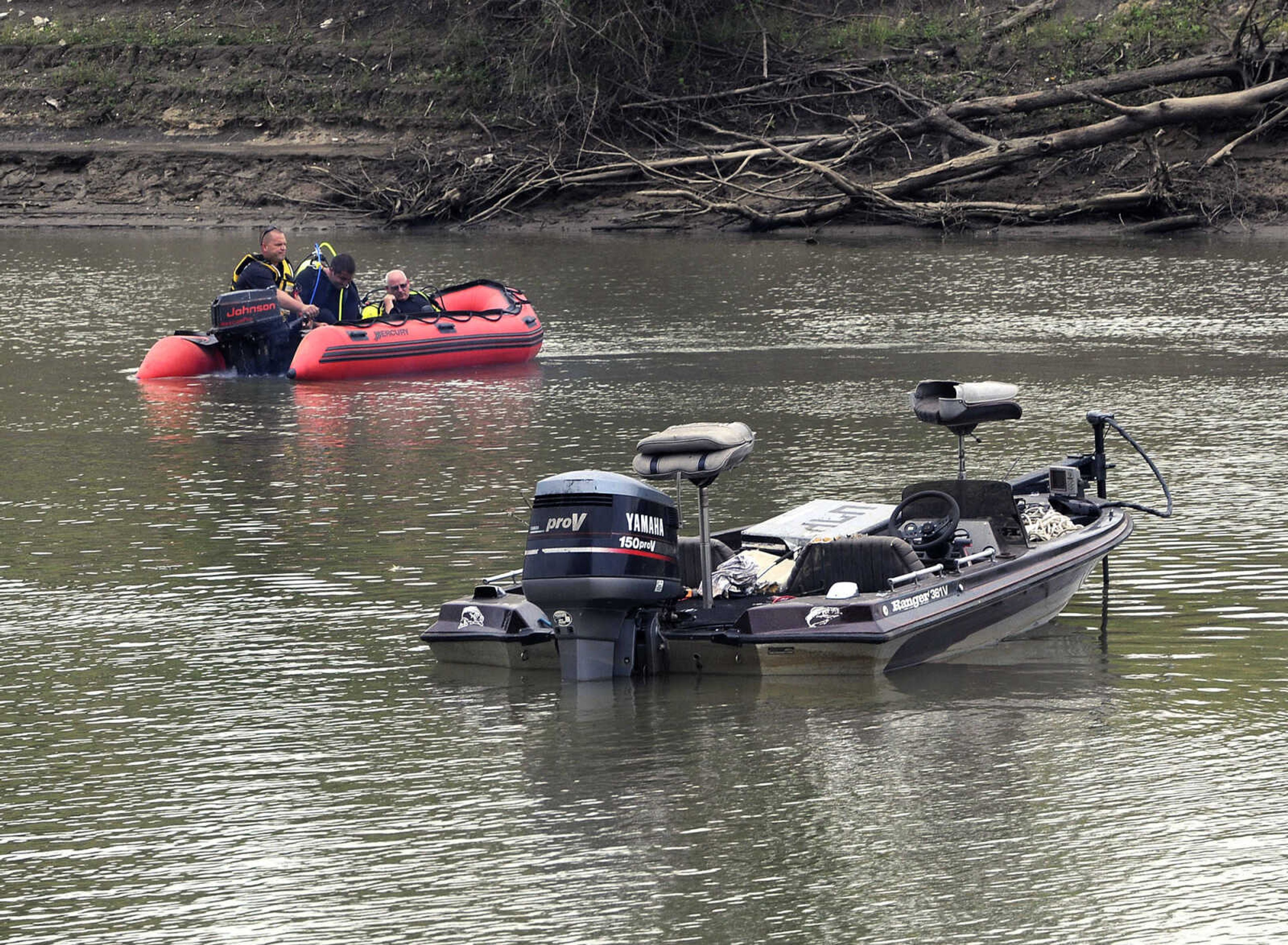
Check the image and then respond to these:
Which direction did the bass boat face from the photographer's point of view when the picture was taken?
facing away from the viewer and to the right of the viewer

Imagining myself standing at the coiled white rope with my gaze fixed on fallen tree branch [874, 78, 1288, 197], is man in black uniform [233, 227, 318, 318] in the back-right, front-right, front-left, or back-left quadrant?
front-left

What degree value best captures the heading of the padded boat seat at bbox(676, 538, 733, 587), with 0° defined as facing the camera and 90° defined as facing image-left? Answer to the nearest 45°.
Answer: approximately 225°

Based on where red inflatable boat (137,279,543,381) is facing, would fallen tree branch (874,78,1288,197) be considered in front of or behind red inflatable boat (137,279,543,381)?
in front

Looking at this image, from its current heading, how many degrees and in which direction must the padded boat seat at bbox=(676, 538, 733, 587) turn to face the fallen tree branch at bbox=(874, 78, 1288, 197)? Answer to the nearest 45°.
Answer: approximately 45° to its left

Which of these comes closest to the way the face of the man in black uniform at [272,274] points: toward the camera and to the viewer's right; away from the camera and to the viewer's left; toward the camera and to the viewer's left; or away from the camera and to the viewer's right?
toward the camera and to the viewer's right

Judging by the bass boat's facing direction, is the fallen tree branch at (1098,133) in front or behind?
in front

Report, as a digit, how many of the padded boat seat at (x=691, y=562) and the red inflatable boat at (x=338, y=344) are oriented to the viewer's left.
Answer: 0

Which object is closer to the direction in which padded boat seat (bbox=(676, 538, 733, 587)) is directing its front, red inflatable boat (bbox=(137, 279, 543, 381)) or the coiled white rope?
the coiled white rope

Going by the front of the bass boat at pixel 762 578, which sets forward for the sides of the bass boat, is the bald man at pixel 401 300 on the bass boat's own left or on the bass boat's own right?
on the bass boat's own left

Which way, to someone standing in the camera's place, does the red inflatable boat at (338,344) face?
facing away from the viewer and to the right of the viewer

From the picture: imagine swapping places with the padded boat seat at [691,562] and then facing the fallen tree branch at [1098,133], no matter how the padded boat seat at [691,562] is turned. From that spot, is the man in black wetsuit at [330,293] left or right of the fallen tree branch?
left
